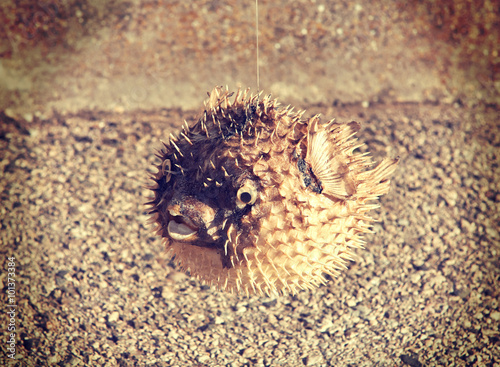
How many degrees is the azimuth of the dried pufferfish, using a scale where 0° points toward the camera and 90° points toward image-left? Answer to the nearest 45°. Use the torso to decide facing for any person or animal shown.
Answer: approximately 45°
